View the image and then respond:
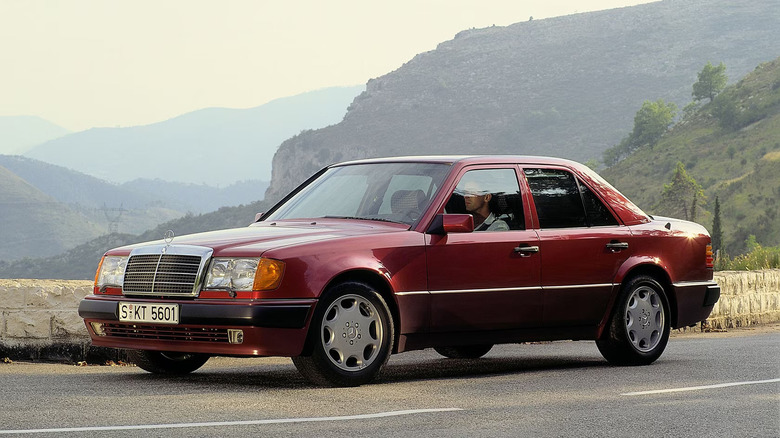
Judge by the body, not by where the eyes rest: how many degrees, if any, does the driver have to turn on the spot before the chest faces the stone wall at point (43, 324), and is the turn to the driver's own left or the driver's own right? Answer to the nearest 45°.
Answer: approximately 45° to the driver's own right

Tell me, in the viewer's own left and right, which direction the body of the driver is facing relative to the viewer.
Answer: facing the viewer and to the left of the viewer

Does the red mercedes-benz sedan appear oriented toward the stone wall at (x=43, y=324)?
no

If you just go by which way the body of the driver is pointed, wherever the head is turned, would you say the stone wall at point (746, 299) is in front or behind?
behind

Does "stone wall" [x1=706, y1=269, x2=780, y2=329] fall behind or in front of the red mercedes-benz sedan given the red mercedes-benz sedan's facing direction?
behind
